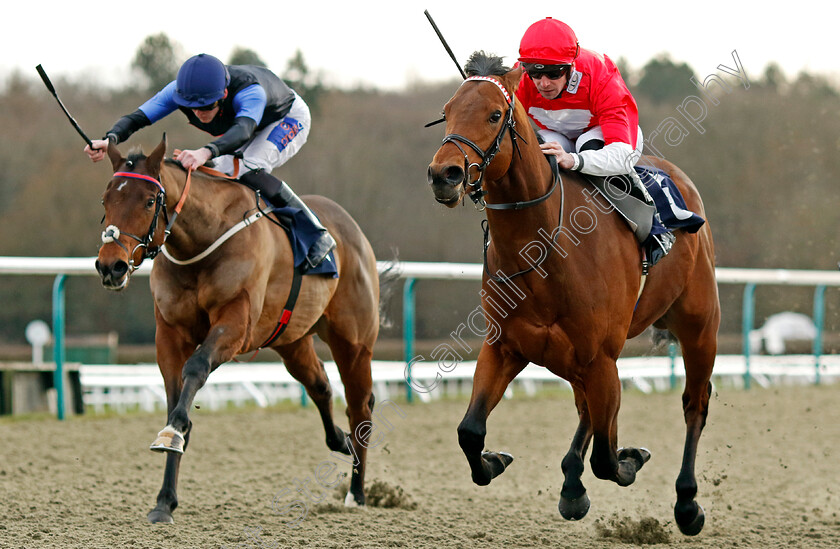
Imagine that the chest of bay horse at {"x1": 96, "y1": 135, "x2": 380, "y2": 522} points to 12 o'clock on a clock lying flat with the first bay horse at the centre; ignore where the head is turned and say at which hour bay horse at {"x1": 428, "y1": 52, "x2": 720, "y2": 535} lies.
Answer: The bay horse at {"x1": 428, "y1": 52, "x2": 720, "y2": 535} is roughly at 9 o'clock from the bay horse at {"x1": 96, "y1": 135, "x2": 380, "y2": 522}.

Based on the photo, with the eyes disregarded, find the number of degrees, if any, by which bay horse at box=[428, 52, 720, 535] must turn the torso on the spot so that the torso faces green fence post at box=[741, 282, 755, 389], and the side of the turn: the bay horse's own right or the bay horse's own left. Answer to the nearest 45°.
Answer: approximately 135° to the bay horse's own right

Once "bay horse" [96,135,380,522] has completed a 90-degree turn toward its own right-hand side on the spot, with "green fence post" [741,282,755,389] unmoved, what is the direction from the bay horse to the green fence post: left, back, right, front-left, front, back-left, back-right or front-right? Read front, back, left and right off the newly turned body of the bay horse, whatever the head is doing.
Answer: right

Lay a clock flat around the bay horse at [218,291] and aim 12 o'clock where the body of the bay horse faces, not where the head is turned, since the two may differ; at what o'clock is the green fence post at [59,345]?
The green fence post is roughly at 4 o'clock from the bay horse.

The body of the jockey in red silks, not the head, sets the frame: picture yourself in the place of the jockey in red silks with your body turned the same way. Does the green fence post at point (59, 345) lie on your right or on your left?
on your right

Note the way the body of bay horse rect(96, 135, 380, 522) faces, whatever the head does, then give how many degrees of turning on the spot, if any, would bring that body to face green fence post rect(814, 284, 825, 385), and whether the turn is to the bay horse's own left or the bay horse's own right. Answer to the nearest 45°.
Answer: approximately 180°

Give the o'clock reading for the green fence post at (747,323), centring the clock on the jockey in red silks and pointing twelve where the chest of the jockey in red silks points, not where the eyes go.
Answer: The green fence post is roughly at 5 o'clock from the jockey in red silks.

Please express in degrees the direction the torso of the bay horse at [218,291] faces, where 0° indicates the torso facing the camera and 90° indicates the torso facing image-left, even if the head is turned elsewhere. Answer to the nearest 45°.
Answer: approximately 45°

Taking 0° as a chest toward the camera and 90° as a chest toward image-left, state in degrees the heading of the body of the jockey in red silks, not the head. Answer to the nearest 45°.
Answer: approximately 45°
